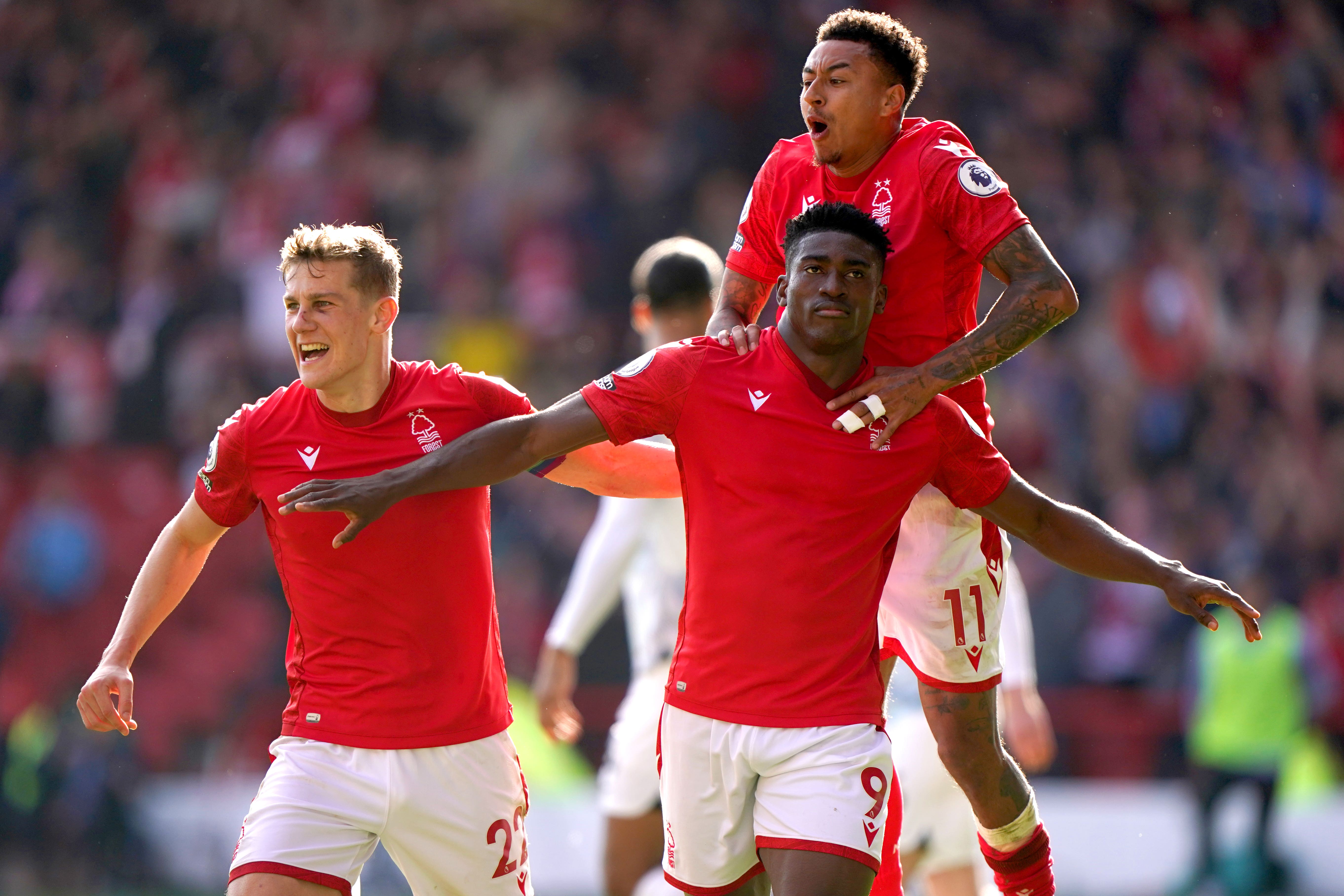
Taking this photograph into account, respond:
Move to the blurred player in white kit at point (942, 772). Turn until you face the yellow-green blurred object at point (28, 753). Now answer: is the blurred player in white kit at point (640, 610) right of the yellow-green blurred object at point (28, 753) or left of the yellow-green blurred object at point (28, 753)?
left

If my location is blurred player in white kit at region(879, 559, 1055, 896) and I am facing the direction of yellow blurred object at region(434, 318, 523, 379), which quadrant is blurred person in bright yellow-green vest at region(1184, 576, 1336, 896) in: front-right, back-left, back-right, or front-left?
front-right

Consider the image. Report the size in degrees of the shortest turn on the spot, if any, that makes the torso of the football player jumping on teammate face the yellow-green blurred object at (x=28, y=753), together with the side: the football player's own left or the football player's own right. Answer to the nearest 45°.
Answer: approximately 90° to the football player's own right

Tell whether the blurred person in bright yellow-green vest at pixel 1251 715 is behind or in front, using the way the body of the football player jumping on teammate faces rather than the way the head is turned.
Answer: behind

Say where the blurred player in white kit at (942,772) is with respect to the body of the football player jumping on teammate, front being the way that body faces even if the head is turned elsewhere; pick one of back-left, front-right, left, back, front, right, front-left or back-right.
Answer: back-right

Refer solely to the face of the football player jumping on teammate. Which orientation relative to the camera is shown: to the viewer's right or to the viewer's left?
to the viewer's left

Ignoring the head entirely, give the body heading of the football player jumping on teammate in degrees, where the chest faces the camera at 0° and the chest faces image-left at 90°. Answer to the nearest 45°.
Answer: approximately 45°

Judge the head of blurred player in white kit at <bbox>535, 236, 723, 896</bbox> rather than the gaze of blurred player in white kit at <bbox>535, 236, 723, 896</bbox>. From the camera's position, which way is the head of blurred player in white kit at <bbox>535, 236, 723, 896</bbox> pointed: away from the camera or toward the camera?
away from the camera

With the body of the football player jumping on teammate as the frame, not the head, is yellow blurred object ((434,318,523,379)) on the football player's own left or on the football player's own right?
on the football player's own right

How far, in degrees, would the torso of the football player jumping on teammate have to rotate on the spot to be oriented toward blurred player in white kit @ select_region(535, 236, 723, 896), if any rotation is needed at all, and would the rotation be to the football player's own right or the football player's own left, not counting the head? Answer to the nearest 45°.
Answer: approximately 90° to the football player's own right
